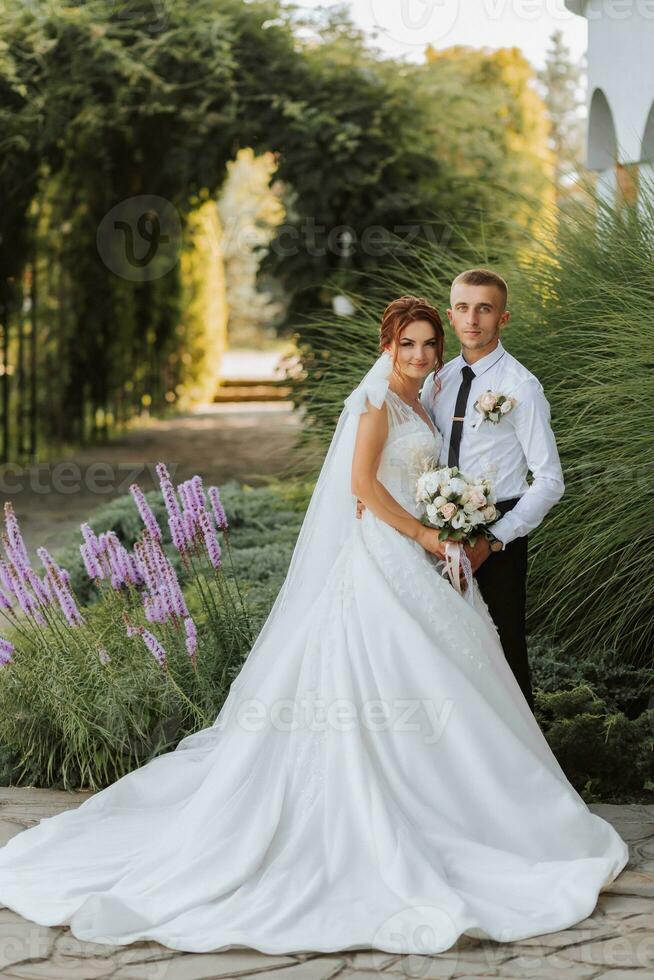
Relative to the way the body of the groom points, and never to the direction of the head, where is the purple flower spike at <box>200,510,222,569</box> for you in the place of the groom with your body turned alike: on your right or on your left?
on your right

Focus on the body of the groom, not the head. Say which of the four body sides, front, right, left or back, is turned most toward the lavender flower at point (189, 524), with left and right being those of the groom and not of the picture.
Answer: right

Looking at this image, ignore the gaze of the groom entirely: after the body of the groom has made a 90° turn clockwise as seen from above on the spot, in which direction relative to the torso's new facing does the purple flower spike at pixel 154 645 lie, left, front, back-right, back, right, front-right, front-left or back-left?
front-left

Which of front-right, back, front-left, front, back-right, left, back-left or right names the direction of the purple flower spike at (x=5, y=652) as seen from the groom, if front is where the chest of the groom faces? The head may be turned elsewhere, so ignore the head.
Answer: front-right

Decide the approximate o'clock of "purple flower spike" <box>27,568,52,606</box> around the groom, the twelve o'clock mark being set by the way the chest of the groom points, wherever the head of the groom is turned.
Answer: The purple flower spike is roughly at 2 o'clock from the groom.

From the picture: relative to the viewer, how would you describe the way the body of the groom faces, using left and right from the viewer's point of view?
facing the viewer and to the left of the viewer

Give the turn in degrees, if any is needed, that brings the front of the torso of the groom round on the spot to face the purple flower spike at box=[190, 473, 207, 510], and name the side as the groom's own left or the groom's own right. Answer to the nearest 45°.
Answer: approximately 90° to the groom's own right

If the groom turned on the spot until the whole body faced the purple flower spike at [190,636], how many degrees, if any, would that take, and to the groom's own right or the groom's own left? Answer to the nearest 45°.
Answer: approximately 45° to the groom's own right
